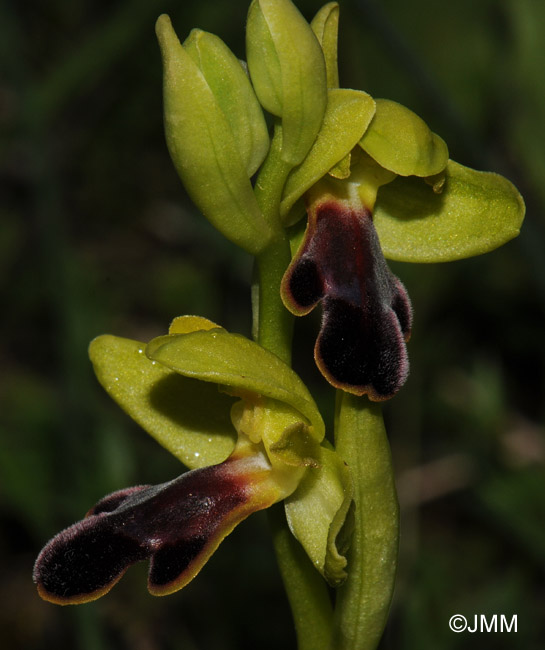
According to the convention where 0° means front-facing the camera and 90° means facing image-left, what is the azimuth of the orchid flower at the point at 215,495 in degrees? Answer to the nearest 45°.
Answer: approximately 45°

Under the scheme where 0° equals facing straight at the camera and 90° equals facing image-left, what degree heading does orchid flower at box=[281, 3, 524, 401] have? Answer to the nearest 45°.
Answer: approximately 315°

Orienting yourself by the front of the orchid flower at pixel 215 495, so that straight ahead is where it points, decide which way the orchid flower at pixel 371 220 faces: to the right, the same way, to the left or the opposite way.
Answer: to the left
